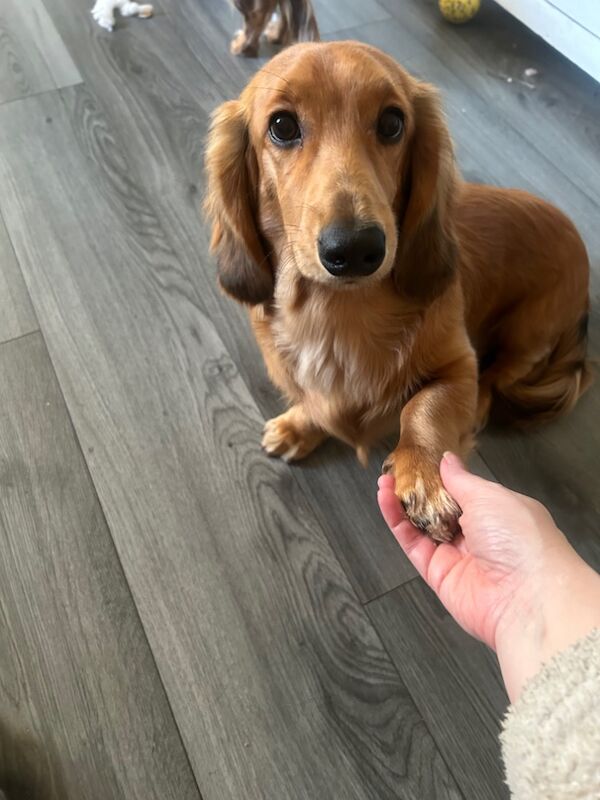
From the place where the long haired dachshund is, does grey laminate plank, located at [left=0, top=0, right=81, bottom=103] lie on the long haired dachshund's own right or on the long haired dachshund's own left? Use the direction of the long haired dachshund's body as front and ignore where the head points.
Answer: on the long haired dachshund's own right

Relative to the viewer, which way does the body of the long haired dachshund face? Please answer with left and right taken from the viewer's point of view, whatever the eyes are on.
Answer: facing the viewer and to the left of the viewer

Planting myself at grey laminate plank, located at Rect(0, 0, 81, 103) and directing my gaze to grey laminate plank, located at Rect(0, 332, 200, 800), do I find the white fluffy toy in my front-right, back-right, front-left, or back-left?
back-left
